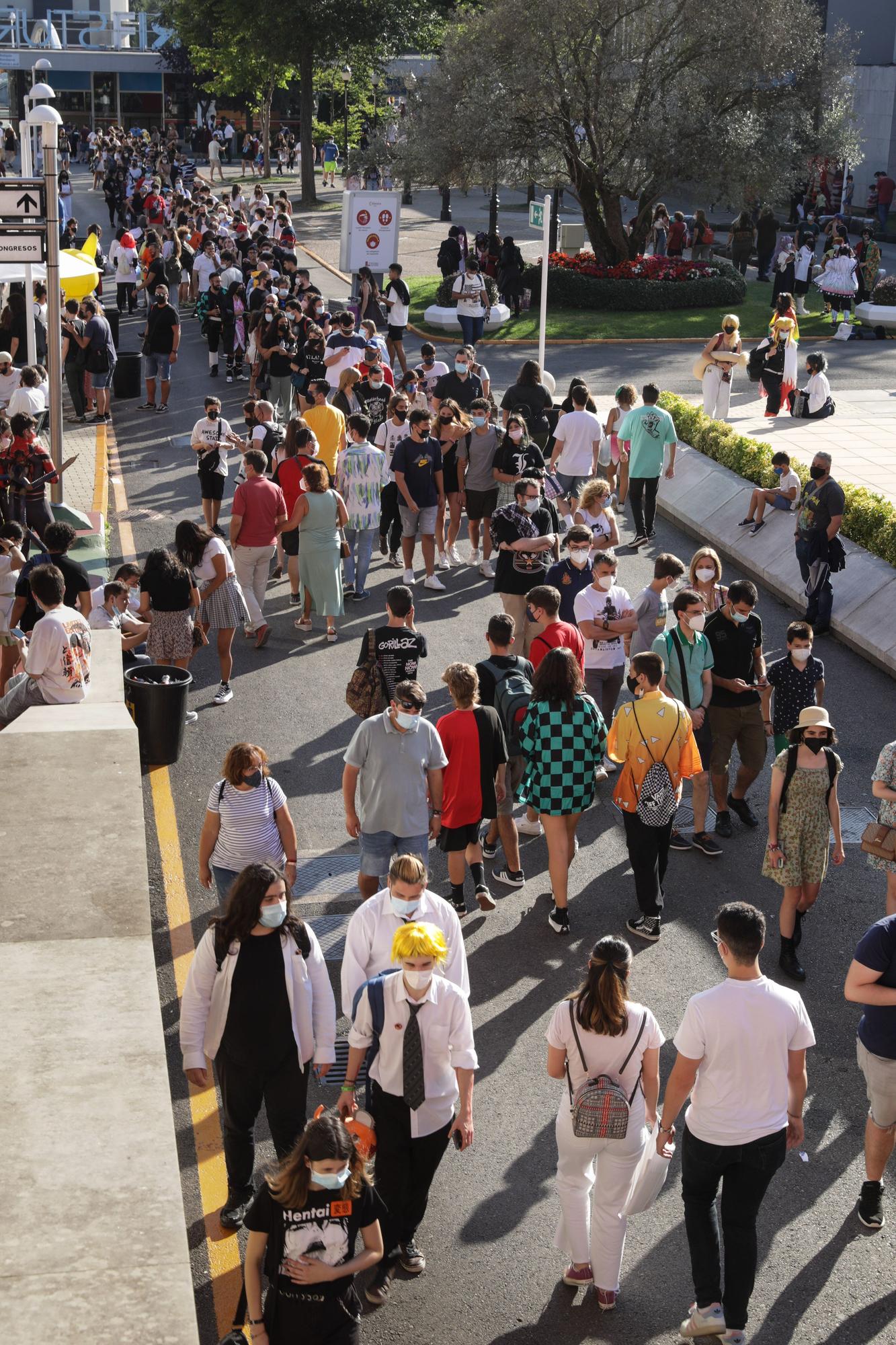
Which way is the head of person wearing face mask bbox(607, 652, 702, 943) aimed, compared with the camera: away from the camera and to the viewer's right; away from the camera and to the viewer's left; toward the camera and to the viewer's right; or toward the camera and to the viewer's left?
away from the camera and to the viewer's left

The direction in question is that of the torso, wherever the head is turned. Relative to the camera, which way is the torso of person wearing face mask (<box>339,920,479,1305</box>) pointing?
toward the camera

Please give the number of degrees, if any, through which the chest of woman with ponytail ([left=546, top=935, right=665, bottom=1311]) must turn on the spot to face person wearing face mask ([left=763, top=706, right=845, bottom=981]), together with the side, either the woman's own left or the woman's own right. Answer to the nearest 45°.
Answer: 0° — they already face them

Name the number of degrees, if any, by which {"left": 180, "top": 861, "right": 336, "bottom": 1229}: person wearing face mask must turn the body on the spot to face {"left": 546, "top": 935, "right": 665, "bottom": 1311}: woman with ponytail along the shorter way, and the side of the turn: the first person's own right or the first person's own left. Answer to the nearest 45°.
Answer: approximately 90° to the first person's own left

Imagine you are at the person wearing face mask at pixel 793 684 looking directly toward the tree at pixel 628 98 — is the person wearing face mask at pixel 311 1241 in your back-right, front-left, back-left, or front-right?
back-left

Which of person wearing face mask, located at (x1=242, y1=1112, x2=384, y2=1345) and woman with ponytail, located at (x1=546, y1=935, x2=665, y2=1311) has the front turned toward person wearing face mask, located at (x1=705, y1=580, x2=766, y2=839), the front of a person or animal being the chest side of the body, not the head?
the woman with ponytail

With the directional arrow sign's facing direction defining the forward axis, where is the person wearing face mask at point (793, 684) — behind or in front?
in front

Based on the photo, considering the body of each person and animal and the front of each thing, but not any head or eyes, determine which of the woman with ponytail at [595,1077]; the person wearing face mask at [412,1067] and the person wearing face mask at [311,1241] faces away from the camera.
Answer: the woman with ponytail

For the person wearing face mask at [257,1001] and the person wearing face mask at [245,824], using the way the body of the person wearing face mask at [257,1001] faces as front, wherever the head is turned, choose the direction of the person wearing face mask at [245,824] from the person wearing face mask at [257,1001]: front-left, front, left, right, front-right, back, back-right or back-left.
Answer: back

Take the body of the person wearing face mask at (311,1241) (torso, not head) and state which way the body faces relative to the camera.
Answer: toward the camera

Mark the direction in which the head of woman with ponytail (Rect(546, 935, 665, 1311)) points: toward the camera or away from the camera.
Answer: away from the camera

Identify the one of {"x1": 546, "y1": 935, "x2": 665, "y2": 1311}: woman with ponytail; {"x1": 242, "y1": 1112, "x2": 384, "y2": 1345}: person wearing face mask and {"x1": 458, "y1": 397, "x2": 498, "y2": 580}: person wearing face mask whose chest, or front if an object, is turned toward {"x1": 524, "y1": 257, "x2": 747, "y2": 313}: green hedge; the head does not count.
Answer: the woman with ponytail

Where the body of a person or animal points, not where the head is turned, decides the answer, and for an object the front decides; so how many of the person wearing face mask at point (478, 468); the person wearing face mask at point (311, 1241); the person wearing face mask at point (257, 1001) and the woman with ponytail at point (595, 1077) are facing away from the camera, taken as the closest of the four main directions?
1

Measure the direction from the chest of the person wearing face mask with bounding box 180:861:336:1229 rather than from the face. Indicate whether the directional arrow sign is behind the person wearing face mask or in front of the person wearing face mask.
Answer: behind

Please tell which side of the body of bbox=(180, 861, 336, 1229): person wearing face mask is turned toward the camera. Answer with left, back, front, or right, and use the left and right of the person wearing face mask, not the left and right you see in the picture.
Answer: front

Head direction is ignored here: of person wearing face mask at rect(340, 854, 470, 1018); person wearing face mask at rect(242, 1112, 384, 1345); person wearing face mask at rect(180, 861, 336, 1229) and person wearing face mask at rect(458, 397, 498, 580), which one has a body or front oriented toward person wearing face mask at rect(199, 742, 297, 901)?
person wearing face mask at rect(458, 397, 498, 580)

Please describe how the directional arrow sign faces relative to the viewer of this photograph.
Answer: facing the viewer
